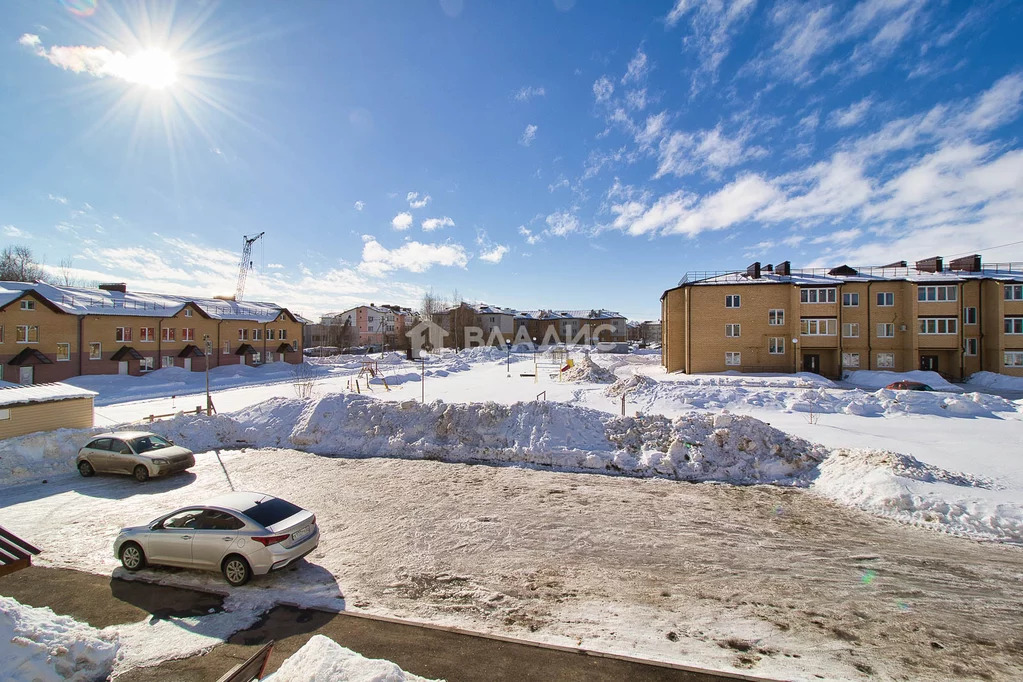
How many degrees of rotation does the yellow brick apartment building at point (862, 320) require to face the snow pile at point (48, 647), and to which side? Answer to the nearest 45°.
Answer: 0° — it already faces it

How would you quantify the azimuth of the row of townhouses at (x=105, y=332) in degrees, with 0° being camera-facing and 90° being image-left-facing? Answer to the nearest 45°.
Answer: approximately 315°

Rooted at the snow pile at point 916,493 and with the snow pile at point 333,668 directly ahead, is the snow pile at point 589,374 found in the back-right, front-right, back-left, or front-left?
back-right

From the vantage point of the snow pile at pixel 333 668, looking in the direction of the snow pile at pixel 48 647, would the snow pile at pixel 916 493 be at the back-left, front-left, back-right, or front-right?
back-right

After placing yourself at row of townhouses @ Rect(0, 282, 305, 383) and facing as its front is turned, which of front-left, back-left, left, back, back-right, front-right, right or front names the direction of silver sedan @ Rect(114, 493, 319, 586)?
front-right

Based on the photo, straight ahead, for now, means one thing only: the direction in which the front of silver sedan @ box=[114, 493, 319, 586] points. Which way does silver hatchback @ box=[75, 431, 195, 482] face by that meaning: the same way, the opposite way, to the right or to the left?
the opposite way

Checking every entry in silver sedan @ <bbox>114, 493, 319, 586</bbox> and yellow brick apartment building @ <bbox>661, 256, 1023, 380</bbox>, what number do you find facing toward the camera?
1

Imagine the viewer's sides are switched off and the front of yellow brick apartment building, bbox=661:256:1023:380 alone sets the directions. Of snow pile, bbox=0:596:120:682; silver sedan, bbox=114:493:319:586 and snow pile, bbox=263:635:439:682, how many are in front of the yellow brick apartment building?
3

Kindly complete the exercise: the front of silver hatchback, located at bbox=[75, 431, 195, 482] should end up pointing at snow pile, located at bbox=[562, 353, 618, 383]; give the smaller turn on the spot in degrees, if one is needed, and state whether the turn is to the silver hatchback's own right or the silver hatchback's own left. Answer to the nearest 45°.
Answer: approximately 45° to the silver hatchback's own left

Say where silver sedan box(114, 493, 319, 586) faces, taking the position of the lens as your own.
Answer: facing away from the viewer and to the left of the viewer

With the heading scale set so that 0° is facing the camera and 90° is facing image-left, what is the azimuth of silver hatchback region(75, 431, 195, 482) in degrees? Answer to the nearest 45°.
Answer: approximately 315°

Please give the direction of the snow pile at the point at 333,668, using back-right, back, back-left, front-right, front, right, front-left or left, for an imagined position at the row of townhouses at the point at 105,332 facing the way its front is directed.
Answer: front-right
